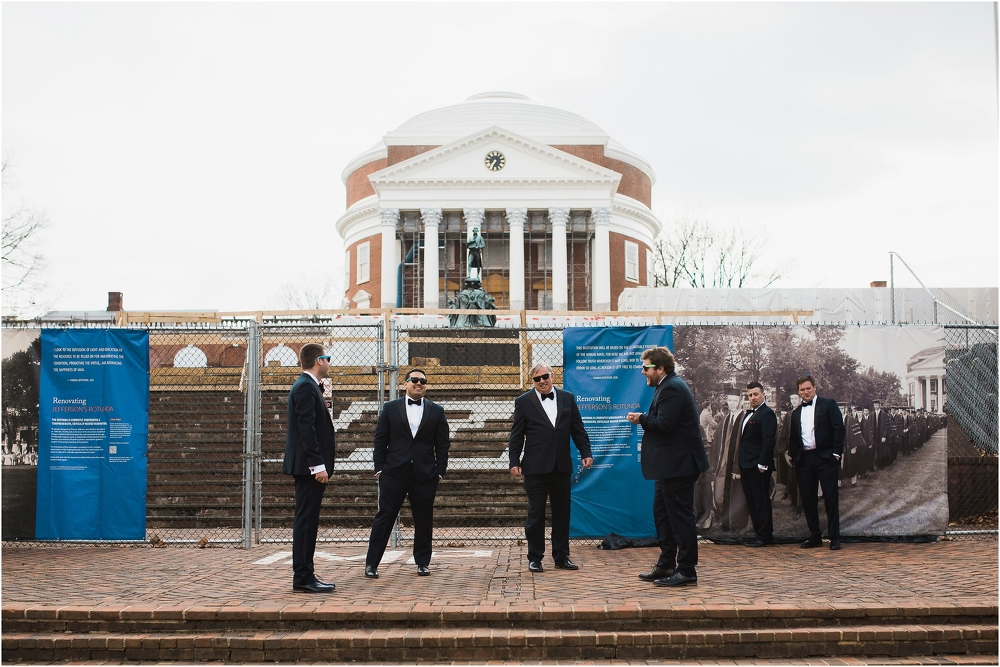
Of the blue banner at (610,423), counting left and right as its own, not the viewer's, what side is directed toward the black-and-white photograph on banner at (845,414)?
left

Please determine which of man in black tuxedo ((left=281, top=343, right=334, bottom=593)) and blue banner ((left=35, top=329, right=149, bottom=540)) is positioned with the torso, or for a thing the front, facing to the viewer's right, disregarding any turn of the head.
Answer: the man in black tuxedo

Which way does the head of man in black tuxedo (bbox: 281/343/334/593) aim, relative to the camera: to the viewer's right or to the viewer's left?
to the viewer's right

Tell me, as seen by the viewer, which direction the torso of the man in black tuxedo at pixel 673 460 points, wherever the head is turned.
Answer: to the viewer's left

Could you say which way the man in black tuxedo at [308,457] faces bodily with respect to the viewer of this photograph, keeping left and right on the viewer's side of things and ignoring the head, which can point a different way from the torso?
facing to the right of the viewer

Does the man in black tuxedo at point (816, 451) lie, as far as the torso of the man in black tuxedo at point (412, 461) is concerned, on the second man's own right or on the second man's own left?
on the second man's own left

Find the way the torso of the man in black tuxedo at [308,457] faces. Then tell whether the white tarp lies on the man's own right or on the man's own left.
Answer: on the man's own left

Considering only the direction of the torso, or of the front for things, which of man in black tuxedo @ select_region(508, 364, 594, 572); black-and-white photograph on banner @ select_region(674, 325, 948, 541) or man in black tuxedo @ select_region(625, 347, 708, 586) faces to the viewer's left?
man in black tuxedo @ select_region(625, 347, 708, 586)
